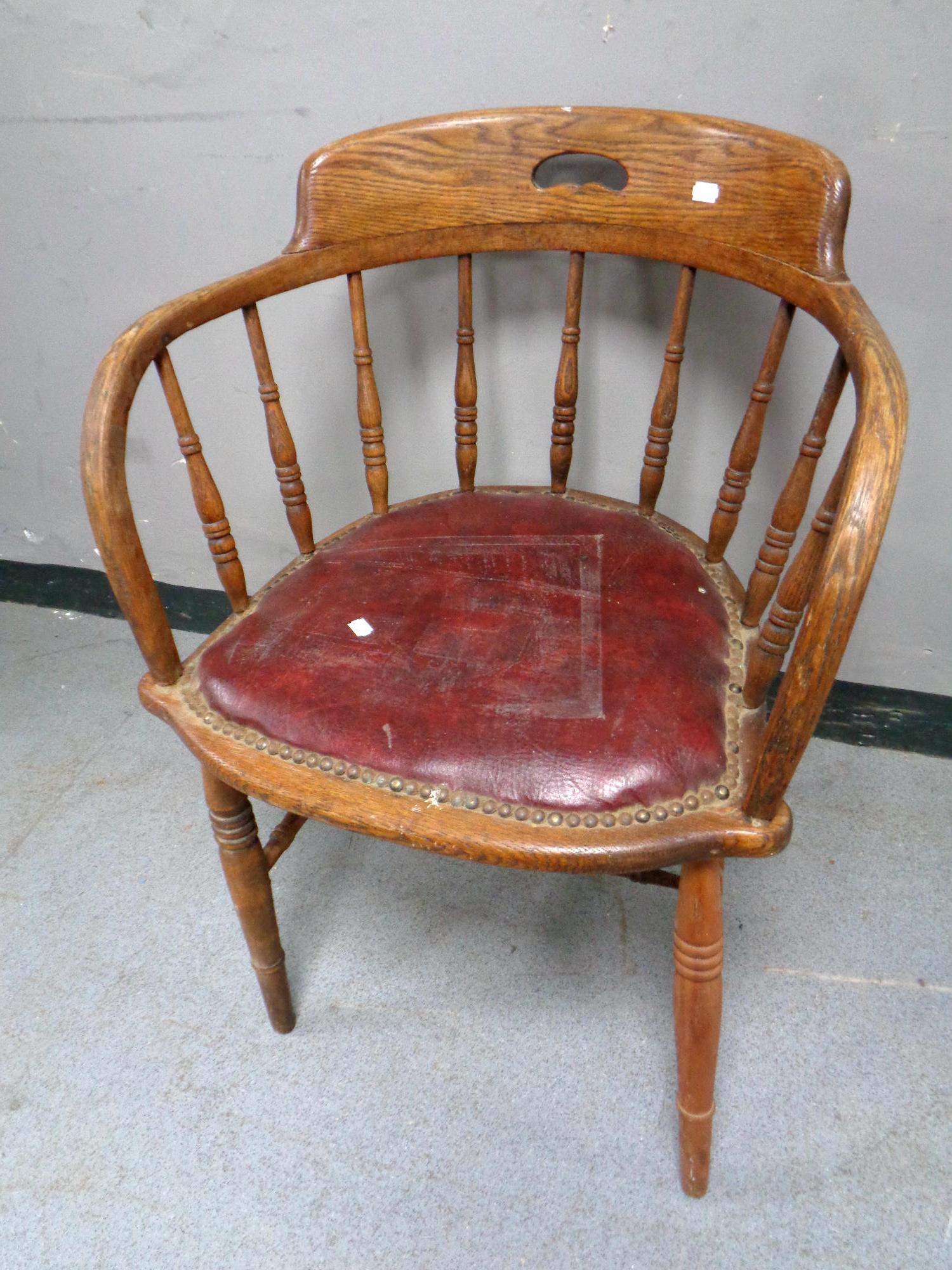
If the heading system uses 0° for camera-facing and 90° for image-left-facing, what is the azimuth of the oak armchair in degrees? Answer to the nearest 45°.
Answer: approximately 45°
